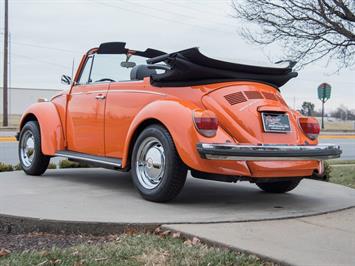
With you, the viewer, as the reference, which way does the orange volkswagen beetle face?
facing away from the viewer and to the left of the viewer

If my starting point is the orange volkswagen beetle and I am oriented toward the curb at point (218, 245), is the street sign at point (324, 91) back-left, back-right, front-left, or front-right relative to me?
back-left

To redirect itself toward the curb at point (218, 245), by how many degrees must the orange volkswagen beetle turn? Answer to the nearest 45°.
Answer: approximately 135° to its left

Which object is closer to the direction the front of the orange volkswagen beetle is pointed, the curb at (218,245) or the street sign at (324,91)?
the street sign

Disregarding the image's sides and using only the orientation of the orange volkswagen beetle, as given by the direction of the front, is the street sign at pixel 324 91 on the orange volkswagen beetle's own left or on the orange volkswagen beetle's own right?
on the orange volkswagen beetle's own right
